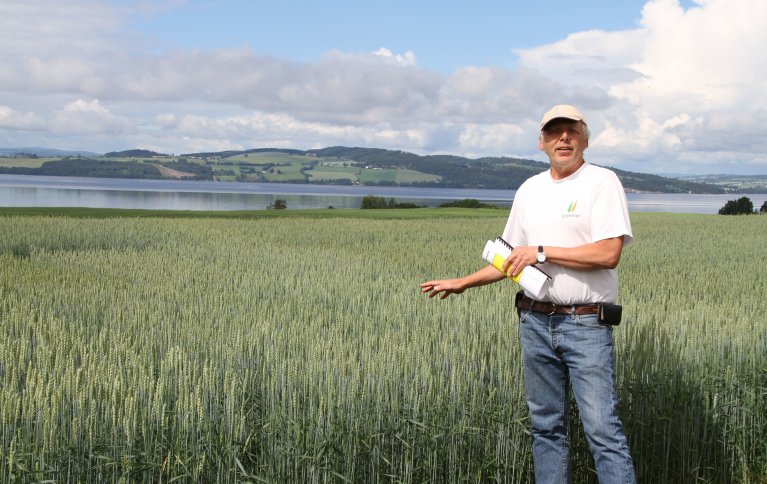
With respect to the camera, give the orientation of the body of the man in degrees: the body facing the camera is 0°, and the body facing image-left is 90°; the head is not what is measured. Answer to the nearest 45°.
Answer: approximately 45°

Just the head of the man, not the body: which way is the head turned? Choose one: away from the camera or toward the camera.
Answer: toward the camera
